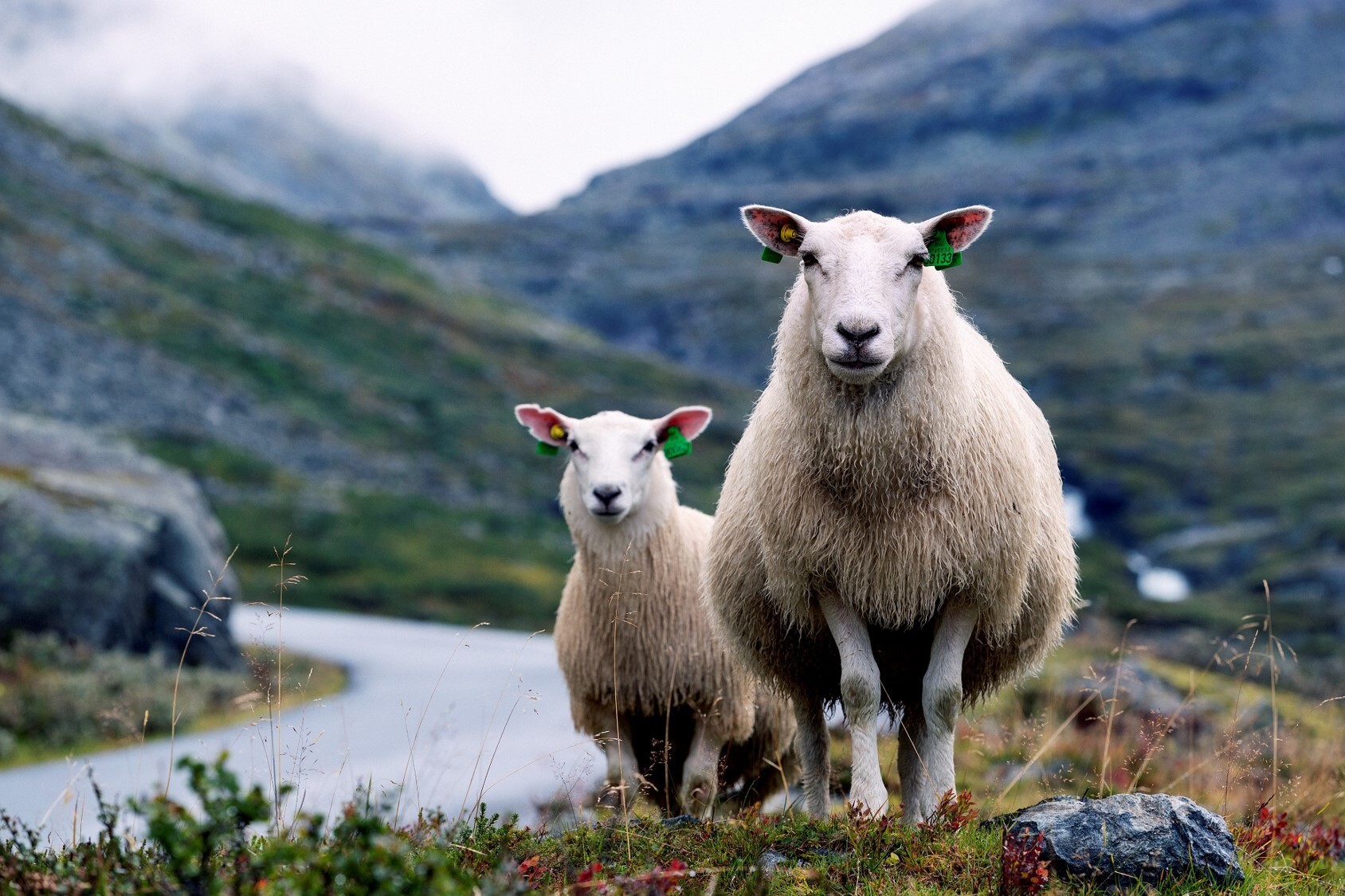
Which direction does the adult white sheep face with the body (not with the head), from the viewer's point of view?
toward the camera

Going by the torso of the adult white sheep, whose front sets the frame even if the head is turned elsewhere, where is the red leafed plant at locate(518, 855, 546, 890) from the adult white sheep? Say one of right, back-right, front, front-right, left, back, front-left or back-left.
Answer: front-right

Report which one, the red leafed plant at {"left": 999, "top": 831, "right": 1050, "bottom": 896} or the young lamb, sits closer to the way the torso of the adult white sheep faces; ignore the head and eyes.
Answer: the red leafed plant
